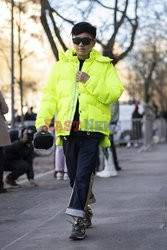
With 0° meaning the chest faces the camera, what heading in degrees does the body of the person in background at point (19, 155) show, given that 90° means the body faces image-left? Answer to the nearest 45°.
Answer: approximately 315°

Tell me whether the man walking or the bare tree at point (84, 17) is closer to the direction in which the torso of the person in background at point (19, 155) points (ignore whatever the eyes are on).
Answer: the man walking

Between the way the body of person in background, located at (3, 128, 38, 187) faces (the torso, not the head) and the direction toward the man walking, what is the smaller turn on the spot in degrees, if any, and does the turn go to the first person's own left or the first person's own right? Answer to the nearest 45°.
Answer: approximately 45° to the first person's own right
